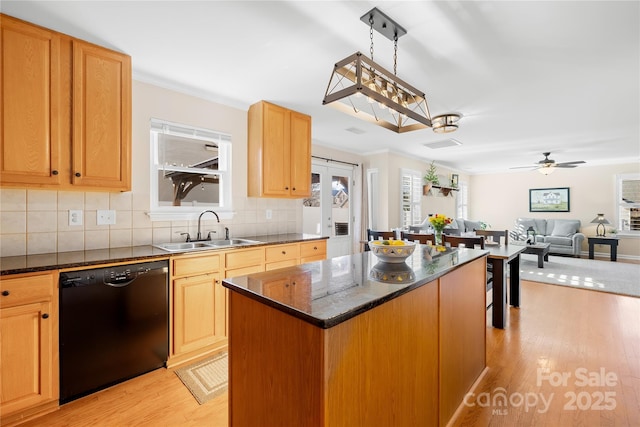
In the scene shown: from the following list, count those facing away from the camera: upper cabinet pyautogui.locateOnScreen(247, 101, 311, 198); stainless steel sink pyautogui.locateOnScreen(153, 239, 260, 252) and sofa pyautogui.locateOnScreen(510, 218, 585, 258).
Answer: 0

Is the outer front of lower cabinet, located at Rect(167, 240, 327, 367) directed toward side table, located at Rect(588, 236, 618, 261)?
no

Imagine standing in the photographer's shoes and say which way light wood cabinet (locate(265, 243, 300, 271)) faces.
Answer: facing the viewer and to the right of the viewer

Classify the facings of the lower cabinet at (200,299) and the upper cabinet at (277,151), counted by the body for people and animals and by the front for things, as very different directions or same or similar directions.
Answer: same or similar directions

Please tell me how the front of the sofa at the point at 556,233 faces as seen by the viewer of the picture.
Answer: facing the viewer

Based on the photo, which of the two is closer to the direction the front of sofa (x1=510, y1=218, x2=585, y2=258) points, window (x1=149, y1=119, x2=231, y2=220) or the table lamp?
the window

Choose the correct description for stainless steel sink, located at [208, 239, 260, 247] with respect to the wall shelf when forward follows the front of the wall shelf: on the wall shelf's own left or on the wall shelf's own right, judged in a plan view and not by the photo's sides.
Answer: on the wall shelf's own right

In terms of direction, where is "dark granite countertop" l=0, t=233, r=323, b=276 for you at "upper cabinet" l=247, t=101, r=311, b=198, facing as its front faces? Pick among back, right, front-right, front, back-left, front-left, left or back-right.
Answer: right

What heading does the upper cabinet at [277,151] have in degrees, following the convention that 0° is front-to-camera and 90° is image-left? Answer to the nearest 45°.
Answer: approximately 315°

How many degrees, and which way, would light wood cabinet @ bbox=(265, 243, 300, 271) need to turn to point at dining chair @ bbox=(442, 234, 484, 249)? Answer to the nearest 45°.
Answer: approximately 45° to its left

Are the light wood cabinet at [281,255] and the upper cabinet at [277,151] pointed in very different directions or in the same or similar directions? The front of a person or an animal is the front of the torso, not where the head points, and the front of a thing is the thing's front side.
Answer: same or similar directions

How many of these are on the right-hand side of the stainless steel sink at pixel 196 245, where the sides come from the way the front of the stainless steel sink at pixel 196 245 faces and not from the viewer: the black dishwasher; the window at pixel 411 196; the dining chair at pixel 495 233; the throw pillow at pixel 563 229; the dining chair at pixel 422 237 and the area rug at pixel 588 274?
1

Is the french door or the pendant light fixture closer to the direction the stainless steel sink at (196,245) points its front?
the pendant light fixture

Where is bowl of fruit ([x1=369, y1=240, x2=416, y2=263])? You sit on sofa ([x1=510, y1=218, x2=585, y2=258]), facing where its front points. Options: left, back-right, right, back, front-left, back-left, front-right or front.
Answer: front

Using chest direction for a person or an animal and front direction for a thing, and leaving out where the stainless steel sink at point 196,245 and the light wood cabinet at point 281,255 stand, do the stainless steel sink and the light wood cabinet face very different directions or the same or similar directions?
same or similar directions

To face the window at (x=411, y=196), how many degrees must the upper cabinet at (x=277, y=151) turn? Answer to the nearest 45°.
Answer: approximately 90° to its left
